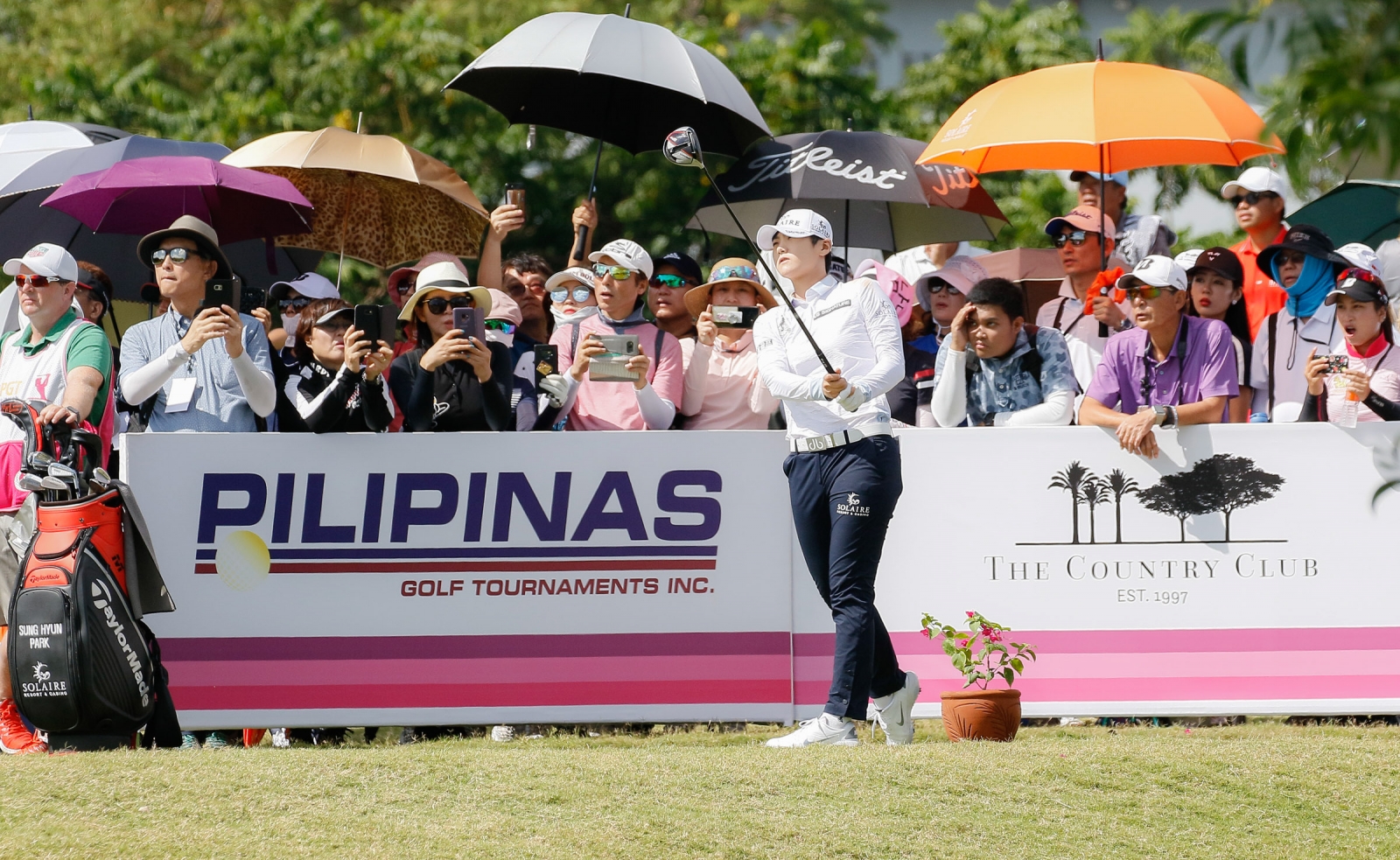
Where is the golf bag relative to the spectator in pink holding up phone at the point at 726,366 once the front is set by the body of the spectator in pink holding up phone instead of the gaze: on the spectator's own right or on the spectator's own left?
on the spectator's own right

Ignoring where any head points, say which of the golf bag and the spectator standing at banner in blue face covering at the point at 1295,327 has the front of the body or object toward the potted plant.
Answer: the spectator standing at banner in blue face covering

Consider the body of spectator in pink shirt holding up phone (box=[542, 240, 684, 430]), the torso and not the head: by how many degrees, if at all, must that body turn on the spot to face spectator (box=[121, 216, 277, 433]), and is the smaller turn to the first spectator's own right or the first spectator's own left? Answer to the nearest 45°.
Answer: approximately 90° to the first spectator's own right

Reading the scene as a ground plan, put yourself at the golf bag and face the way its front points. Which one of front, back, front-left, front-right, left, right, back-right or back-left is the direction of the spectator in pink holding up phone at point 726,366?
back-left

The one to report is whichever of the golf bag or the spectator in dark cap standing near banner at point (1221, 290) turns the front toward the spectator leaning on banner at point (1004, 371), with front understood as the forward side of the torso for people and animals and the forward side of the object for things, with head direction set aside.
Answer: the spectator in dark cap standing near banner at point (1221, 290)

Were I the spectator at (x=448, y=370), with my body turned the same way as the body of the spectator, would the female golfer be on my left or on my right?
on my left

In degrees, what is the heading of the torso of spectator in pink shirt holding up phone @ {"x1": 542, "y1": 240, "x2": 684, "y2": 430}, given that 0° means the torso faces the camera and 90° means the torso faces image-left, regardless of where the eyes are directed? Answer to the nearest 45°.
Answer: approximately 0°

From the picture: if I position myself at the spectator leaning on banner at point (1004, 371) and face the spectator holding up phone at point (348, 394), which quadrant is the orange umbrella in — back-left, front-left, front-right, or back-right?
back-right

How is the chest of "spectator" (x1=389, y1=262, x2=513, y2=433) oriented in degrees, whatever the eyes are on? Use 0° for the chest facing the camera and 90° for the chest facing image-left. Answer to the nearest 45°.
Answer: approximately 0°
